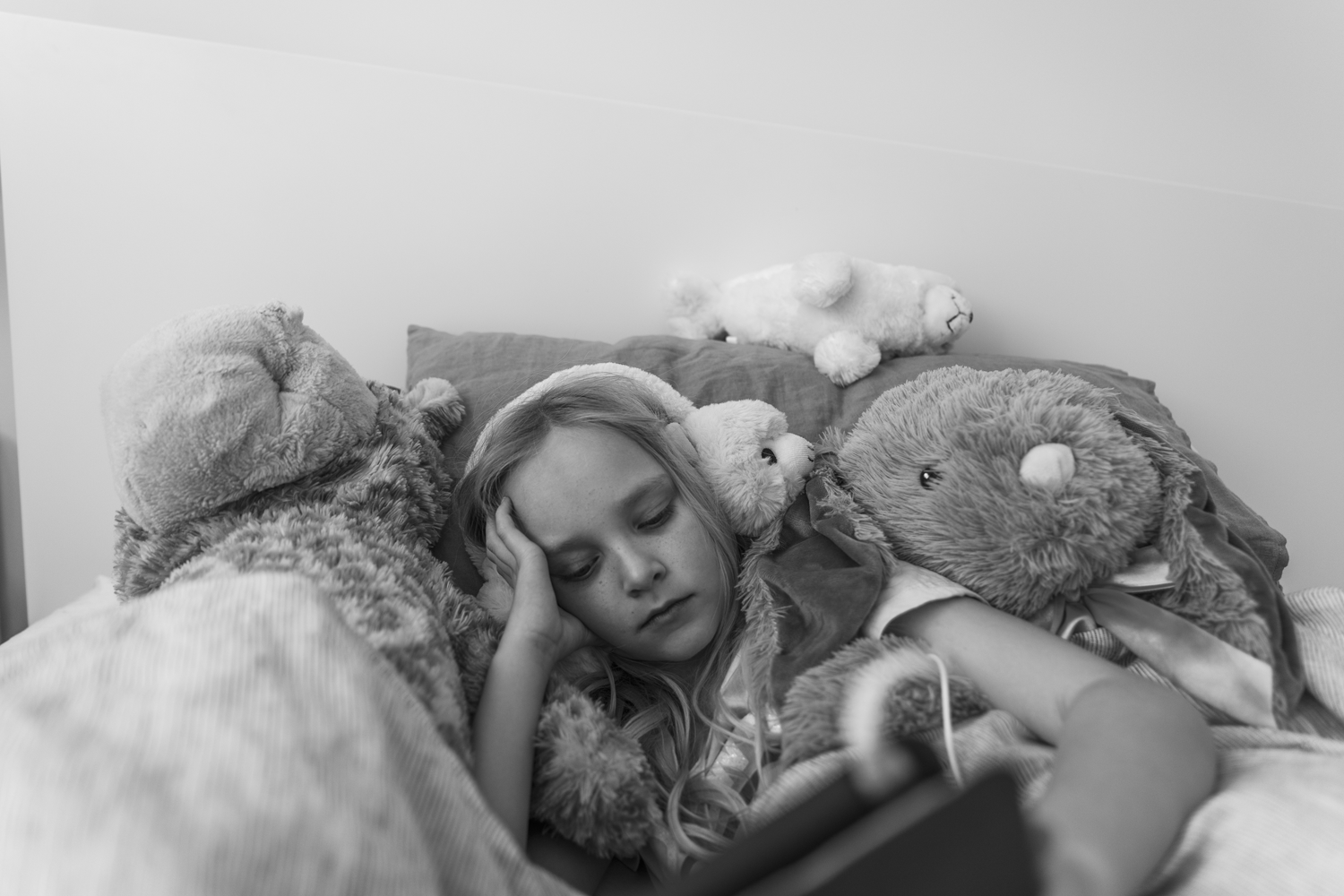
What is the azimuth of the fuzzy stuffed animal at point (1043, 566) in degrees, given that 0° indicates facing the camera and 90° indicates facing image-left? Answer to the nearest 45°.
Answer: approximately 315°
